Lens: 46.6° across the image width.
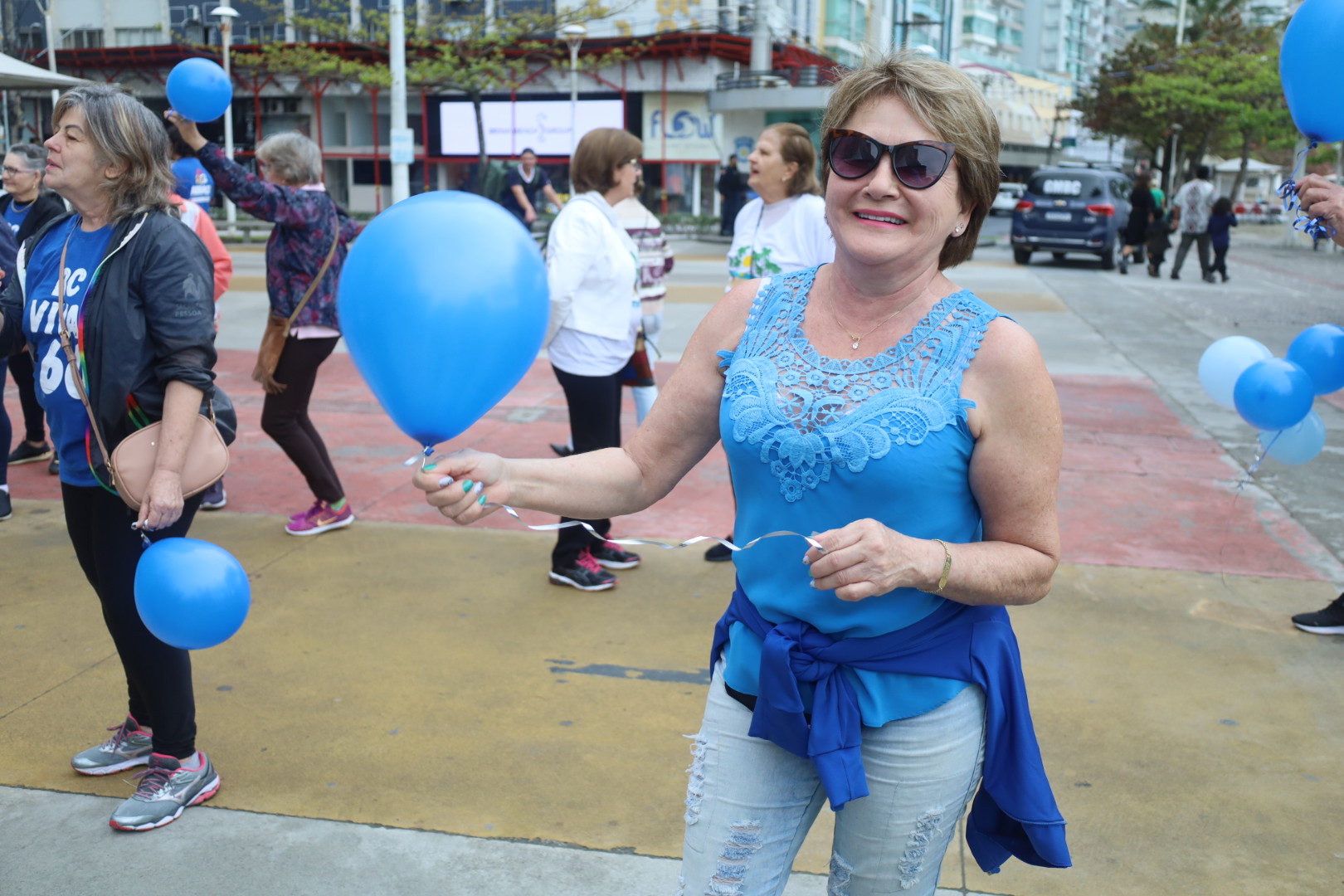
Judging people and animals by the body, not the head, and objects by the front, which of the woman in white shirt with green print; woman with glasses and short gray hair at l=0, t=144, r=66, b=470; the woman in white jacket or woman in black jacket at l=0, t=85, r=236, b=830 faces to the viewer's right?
the woman in white jacket

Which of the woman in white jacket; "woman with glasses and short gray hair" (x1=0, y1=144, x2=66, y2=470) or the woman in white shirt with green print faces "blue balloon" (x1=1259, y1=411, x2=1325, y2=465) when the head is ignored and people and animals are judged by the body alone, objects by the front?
the woman in white jacket

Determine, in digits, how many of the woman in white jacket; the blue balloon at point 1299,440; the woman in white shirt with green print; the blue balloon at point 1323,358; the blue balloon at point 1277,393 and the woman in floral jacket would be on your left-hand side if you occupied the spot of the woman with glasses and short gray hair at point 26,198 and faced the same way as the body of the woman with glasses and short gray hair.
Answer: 6

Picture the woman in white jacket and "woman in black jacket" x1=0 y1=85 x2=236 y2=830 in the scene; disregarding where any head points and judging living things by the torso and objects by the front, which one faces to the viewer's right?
the woman in white jacket

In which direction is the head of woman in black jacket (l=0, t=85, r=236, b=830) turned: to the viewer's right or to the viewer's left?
to the viewer's left

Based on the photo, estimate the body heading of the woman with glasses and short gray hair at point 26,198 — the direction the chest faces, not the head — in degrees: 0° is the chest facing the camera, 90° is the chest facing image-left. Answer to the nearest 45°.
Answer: approximately 45°

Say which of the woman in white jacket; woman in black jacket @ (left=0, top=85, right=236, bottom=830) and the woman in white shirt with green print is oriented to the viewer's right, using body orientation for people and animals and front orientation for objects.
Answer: the woman in white jacket

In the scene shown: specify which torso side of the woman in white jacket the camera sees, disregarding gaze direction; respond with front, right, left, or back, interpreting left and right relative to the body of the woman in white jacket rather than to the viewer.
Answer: right

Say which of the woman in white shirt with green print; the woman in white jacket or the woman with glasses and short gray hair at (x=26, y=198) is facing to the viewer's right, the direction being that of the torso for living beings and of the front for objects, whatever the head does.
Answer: the woman in white jacket

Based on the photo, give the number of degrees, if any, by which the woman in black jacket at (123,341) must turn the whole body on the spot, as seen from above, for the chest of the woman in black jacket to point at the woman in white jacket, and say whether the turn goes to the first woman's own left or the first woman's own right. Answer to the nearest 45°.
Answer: approximately 180°

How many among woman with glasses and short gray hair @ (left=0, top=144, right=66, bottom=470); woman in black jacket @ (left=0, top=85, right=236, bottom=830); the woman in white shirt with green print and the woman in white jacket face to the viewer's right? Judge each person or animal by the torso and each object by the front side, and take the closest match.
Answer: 1

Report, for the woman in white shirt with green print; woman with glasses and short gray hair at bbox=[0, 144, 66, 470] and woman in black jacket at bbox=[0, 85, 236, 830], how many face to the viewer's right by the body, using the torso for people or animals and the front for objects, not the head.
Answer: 0

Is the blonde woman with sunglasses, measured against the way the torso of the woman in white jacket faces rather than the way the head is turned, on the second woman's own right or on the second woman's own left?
on the second woman's own right

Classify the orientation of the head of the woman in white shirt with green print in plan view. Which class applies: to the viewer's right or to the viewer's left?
to the viewer's left

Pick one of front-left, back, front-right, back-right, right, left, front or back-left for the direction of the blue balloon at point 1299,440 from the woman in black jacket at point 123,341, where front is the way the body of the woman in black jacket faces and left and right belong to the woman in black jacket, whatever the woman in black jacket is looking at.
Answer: back-left

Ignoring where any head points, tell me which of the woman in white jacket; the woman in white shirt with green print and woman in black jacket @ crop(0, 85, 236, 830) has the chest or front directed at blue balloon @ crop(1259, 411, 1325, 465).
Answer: the woman in white jacket

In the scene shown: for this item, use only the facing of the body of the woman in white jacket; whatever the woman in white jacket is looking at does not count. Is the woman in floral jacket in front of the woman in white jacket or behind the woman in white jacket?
behind

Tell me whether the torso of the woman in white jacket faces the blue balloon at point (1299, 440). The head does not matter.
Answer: yes
